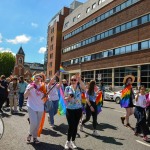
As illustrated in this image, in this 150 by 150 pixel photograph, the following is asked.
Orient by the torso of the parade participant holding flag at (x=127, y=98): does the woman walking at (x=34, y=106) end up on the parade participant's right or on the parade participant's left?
on the parade participant's right

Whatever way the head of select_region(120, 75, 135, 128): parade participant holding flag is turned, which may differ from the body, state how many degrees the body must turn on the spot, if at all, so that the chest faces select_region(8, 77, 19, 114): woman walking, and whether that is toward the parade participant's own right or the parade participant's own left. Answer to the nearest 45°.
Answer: approximately 135° to the parade participant's own right

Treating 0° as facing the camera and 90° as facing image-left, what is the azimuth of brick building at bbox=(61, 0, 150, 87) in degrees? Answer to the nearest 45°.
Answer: approximately 45°

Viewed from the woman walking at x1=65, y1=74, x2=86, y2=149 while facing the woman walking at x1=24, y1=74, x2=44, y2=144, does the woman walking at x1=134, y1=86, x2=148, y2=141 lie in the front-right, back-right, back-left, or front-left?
back-right

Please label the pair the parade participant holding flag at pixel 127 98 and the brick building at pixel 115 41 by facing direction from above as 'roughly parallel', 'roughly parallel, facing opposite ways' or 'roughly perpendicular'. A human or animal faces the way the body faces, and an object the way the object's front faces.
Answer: roughly perpendicular

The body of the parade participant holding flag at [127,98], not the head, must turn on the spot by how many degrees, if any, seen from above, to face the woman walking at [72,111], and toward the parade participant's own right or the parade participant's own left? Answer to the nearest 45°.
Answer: approximately 45° to the parade participant's own right

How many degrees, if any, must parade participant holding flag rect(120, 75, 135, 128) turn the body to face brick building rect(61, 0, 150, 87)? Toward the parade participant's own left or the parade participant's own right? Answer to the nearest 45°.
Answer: approximately 135° to the parade participant's own left

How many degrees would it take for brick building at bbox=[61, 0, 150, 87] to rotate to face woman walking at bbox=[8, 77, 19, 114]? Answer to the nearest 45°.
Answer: approximately 45° to its left

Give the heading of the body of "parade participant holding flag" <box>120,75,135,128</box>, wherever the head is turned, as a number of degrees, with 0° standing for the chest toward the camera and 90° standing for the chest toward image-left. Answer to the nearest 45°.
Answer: approximately 315°
